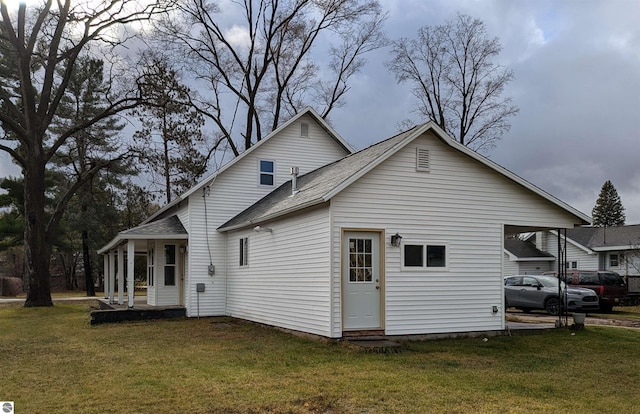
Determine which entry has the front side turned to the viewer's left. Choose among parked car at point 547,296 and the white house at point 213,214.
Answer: the white house

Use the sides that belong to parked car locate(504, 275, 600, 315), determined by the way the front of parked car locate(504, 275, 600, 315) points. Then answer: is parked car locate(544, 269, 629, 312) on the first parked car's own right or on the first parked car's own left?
on the first parked car's own left

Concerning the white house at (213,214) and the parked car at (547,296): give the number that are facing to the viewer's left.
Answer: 1

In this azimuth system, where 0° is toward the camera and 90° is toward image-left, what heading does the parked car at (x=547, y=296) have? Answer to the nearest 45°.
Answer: approximately 315°

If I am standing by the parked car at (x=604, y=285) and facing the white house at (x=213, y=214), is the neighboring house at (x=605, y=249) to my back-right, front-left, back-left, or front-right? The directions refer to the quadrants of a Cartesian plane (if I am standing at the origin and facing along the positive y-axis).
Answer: back-right

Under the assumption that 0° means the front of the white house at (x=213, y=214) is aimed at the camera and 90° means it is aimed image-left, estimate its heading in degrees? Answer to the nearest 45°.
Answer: approximately 90°

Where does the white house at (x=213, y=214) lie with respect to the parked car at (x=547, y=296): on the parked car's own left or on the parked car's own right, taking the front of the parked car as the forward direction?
on the parked car's own right
